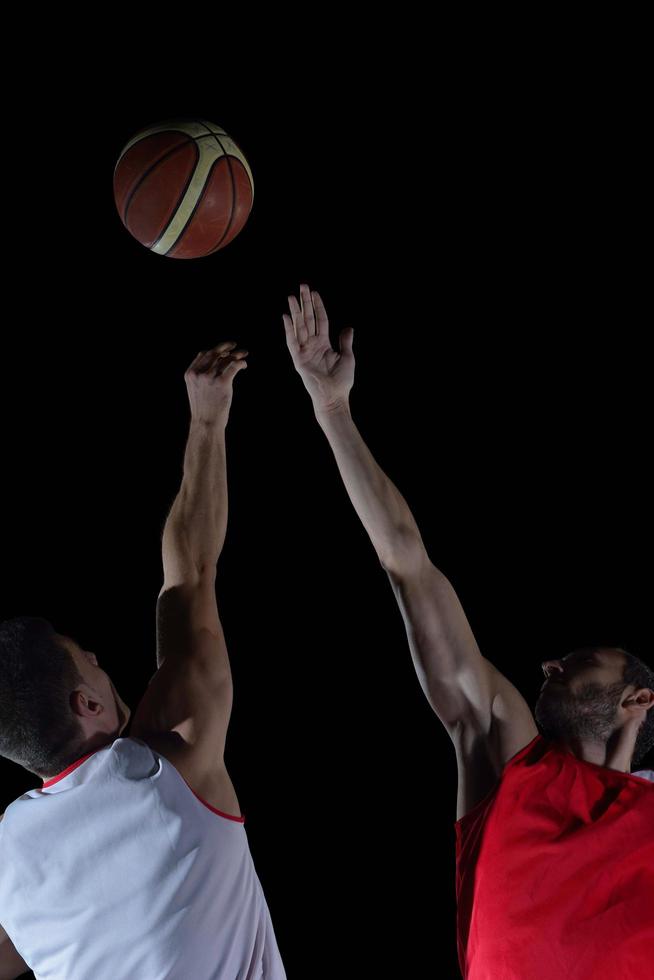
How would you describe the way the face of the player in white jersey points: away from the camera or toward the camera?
away from the camera

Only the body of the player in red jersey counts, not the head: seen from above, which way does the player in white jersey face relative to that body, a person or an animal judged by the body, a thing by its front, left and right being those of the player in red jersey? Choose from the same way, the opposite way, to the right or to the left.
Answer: the opposite way

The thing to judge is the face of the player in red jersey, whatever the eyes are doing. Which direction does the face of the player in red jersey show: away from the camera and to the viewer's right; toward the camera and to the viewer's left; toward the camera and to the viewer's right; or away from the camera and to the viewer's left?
toward the camera and to the viewer's left

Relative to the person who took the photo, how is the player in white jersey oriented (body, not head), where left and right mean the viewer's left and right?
facing away from the viewer and to the right of the viewer

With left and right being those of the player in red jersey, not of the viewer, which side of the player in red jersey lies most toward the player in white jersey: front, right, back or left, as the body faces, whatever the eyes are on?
front

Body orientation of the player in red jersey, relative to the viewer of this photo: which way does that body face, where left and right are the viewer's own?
facing the viewer and to the left of the viewer
